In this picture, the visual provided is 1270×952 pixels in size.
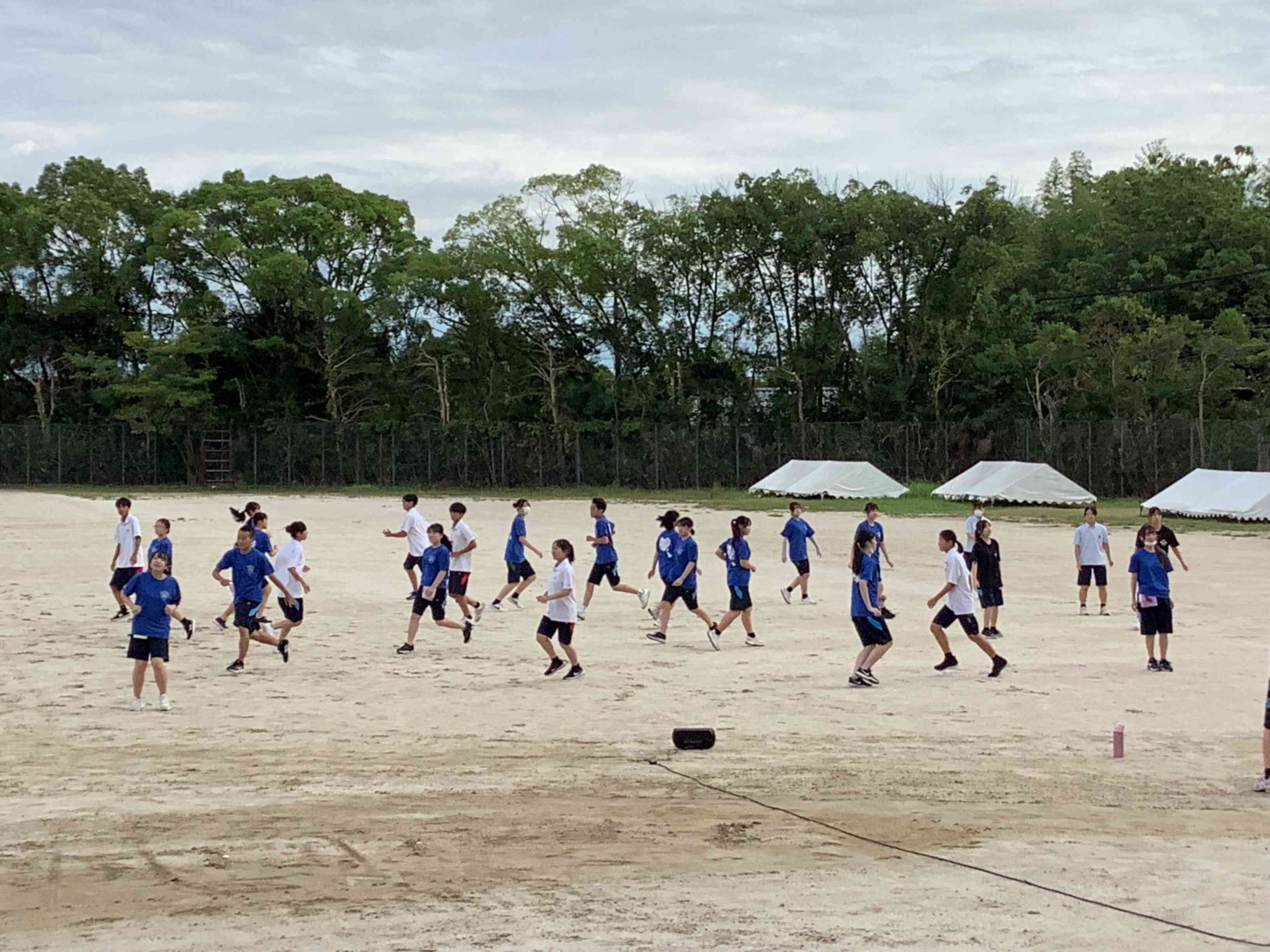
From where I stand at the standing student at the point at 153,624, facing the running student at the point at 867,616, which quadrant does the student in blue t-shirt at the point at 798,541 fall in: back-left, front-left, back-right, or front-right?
front-left

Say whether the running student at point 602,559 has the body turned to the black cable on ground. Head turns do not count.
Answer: no

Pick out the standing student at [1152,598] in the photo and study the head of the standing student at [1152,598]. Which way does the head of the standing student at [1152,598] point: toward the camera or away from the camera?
toward the camera

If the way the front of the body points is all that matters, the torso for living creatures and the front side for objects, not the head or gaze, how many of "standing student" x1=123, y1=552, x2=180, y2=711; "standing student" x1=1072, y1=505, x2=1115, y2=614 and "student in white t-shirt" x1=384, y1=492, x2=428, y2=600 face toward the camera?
2

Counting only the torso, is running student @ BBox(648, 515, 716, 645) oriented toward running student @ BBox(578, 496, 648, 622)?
no

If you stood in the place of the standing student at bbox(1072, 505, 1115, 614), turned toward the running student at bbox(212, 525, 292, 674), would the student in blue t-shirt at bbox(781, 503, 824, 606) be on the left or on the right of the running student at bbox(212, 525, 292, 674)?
right

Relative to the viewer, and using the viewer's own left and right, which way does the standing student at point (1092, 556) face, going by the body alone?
facing the viewer

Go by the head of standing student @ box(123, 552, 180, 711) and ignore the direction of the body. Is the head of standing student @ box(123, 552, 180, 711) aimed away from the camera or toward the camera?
toward the camera

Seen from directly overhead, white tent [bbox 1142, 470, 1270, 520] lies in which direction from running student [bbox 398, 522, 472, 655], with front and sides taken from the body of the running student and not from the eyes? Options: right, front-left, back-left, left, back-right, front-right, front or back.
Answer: back

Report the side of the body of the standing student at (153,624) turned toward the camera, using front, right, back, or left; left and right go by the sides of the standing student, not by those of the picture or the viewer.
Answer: front

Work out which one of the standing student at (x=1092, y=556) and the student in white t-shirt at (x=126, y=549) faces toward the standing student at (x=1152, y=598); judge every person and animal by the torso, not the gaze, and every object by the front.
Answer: the standing student at (x=1092, y=556)
